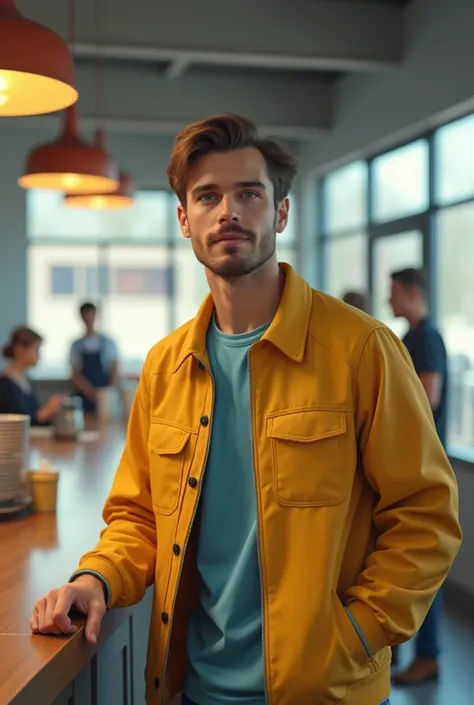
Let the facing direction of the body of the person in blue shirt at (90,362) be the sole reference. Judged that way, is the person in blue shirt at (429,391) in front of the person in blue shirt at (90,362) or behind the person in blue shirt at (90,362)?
in front

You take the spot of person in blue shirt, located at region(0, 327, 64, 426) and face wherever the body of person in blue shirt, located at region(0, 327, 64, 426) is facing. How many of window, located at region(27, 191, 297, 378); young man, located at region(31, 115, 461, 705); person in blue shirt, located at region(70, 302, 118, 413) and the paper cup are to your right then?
2

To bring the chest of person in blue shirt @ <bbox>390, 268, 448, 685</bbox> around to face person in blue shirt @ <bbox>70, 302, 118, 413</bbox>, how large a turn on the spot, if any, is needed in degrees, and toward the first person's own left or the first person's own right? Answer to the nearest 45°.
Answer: approximately 45° to the first person's own right

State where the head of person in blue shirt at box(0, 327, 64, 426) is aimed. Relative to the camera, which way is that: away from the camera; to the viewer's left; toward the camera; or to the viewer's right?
to the viewer's right

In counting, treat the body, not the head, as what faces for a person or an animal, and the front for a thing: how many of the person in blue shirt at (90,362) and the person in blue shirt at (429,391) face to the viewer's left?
1

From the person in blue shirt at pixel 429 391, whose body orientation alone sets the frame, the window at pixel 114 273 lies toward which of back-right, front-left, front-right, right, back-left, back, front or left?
front-right

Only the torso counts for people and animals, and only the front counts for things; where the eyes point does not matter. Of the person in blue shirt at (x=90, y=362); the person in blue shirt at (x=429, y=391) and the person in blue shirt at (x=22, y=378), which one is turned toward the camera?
the person in blue shirt at (x=90, y=362)

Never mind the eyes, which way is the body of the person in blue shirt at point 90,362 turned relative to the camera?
toward the camera

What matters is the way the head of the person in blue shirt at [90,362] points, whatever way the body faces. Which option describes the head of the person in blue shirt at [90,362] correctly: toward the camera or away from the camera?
toward the camera

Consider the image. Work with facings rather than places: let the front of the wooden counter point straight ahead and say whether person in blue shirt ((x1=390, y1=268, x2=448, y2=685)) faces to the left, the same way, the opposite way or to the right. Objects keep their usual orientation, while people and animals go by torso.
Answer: the opposite way

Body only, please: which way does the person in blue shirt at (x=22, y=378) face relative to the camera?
to the viewer's right

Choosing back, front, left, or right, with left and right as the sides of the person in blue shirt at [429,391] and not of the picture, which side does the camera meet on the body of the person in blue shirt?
left

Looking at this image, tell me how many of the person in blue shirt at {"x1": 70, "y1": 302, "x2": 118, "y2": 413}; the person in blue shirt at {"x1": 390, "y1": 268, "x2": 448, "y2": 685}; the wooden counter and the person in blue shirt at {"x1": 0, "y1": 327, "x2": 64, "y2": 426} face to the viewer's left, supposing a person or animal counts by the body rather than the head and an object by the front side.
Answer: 1

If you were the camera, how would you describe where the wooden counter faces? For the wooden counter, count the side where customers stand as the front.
facing the viewer and to the right of the viewer

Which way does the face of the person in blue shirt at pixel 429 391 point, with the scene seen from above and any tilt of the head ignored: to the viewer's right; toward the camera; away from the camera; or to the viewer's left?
to the viewer's left

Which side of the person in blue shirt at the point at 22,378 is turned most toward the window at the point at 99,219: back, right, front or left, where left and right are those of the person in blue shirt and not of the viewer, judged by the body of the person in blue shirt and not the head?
left

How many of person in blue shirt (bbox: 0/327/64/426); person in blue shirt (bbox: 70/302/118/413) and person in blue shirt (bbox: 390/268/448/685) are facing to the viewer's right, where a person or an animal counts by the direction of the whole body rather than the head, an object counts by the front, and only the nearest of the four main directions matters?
1
